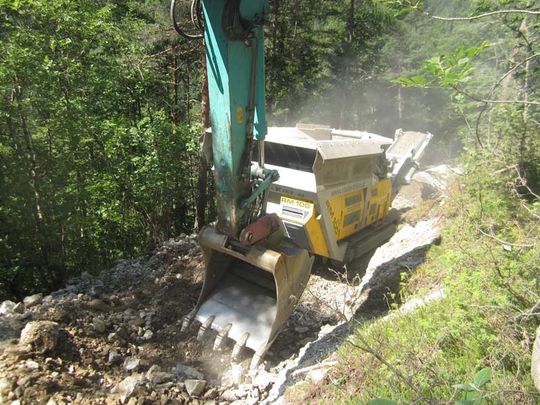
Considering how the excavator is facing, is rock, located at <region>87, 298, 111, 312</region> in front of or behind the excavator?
in front

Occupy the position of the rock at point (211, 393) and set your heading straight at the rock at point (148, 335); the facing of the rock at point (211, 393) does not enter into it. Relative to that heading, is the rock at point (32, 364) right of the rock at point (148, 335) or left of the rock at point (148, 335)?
left
